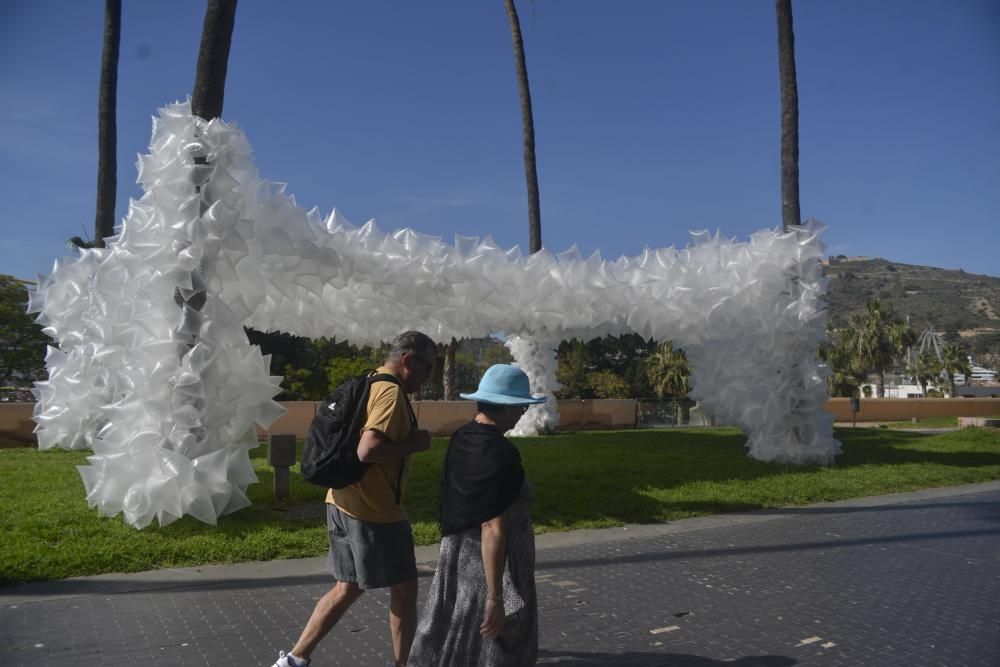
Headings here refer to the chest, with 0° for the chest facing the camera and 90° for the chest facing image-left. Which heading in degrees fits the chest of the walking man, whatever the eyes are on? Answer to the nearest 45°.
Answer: approximately 270°

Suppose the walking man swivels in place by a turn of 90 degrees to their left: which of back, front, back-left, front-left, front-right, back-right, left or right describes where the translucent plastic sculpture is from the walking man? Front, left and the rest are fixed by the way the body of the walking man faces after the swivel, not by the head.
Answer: front

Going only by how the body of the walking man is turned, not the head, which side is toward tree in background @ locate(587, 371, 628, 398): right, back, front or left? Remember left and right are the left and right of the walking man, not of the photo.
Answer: left

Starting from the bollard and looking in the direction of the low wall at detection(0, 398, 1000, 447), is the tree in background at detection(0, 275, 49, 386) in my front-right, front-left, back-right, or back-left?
front-left

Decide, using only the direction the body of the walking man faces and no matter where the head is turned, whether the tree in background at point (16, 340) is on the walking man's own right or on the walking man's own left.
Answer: on the walking man's own left

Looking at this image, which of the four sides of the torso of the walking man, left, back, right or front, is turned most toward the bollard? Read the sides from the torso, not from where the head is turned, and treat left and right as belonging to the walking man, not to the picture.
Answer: left

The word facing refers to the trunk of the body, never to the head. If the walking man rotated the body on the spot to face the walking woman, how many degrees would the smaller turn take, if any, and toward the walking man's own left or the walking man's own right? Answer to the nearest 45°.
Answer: approximately 45° to the walking man's own right

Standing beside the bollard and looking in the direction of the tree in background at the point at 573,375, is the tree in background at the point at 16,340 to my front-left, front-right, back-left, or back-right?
front-left

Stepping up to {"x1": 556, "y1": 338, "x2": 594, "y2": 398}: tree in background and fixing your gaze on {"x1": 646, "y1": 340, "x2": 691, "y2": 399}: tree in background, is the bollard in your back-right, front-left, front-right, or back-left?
back-right

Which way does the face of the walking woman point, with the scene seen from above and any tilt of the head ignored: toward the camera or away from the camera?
away from the camera

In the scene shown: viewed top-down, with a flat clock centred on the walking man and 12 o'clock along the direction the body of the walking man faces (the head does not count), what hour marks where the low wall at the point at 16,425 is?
The low wall is roughly at 8 o'clock from the walking man.

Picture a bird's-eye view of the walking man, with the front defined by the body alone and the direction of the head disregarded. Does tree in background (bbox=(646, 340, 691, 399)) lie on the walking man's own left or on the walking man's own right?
on the walking man's own left

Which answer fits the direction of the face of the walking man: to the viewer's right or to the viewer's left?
to the viewer's right
